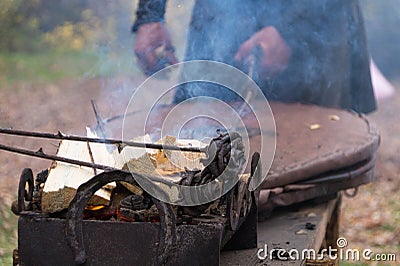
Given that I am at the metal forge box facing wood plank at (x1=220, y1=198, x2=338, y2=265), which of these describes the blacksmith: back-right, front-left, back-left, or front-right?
front-left

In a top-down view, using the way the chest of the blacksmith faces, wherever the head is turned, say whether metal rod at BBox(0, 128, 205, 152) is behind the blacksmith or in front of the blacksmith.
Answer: in front

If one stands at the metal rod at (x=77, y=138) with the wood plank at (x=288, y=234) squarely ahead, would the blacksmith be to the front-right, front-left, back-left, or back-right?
front-left

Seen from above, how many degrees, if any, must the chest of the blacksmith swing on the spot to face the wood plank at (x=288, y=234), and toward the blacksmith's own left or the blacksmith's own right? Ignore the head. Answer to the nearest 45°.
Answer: approximately 45° to the blacksmith's own left
